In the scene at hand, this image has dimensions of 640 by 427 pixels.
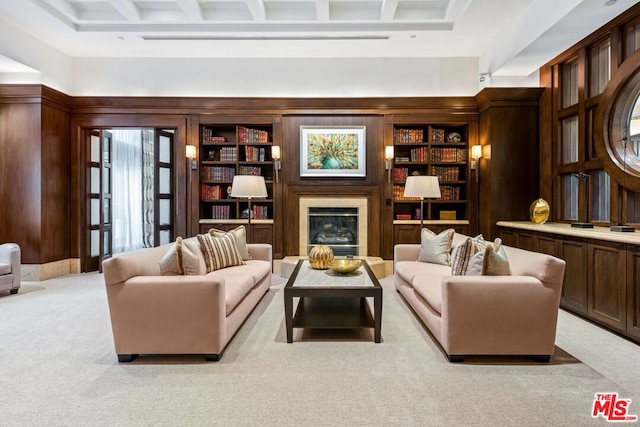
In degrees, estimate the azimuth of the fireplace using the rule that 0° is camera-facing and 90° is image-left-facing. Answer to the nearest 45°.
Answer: approximately 0°

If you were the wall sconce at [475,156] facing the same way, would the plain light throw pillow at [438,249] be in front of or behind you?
in front

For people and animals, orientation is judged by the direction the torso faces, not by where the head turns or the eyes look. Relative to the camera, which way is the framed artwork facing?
toward the camera

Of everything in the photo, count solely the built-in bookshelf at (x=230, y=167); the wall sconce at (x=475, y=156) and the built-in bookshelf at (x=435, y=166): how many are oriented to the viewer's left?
0

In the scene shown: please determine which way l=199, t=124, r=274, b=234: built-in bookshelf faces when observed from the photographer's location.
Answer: facing the viewer

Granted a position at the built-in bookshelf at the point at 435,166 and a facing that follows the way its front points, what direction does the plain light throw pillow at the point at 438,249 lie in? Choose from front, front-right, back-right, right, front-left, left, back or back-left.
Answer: front

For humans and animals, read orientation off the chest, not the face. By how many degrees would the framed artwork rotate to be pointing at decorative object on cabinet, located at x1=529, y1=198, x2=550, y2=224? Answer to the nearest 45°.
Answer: approximately 45° to its left

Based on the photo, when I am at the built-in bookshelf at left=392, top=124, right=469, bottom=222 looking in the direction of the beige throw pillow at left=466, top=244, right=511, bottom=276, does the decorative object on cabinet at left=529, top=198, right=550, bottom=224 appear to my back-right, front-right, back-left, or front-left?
front-left

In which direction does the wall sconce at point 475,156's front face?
toward the camera

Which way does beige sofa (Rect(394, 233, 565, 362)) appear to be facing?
to the viewer's left

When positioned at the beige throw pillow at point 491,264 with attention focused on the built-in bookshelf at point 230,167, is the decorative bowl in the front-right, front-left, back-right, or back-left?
front-left

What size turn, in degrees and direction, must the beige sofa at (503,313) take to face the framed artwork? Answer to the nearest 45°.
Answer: approximately 45° to its right

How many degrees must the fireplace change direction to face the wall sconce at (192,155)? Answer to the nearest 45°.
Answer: approximately 90° to its right

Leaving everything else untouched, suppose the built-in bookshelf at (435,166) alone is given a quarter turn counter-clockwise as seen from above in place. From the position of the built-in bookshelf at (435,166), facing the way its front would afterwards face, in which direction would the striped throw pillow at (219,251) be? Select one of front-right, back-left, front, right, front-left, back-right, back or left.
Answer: back-right
